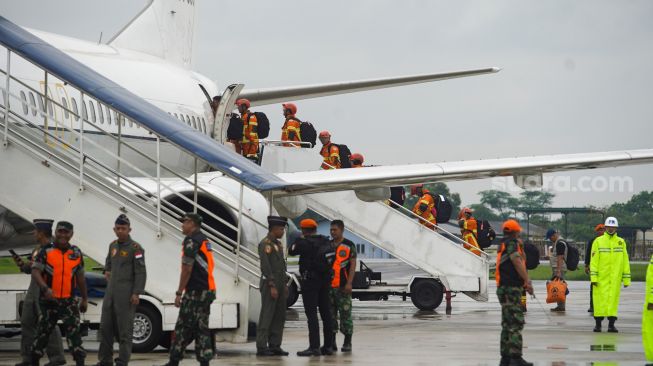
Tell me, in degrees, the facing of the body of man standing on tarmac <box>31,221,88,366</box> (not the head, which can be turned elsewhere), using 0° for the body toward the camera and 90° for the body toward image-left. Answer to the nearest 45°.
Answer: approximately 0°

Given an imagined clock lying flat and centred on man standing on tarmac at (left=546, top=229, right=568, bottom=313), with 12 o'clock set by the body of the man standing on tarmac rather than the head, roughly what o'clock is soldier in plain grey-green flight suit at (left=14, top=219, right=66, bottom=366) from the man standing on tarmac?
The soldier in plain grey-green flight suit is roughly at 10 o'clock from the man standing on tarmac.

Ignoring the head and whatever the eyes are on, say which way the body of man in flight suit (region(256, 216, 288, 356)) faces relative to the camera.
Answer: to the viewer's right

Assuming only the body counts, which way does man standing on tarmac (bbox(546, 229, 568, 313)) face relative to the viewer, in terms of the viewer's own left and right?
facing to the left of the viewer

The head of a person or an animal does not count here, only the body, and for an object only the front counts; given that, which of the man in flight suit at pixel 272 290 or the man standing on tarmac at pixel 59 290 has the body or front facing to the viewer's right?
the man in flight suit

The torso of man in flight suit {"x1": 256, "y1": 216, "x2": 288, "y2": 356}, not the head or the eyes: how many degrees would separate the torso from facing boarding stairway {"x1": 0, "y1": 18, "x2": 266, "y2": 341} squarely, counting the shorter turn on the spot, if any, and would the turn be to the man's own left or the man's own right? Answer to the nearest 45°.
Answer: approximately 180°
